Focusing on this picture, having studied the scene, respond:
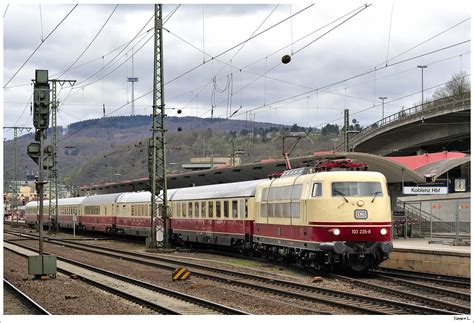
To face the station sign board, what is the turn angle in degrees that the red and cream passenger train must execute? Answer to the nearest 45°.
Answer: approximately 90° to its left

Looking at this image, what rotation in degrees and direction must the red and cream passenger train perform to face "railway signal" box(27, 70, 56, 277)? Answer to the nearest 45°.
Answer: approximately 135° to its right

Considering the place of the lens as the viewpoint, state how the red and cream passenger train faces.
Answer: facing the viewer and to the right of the viewer

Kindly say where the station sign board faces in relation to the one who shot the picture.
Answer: facing the viewer

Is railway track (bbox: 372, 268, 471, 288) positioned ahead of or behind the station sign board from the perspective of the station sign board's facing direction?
ahead

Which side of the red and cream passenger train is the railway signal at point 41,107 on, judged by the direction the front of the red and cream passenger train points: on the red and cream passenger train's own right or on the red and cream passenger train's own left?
on the red and cream passenger train's own right

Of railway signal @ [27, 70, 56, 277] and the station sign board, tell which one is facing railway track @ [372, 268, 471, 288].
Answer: the station sign board

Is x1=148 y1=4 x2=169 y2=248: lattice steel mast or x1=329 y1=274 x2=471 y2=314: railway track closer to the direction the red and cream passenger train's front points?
the railway track

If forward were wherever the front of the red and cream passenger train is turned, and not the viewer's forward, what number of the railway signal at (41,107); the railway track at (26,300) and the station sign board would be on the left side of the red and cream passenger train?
1

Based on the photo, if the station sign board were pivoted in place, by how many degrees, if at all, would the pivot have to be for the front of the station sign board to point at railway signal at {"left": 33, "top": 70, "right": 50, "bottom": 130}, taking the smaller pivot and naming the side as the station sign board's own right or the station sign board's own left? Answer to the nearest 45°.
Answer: approximately 45° to the station sign board's own right

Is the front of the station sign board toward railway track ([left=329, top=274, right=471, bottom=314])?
yes
